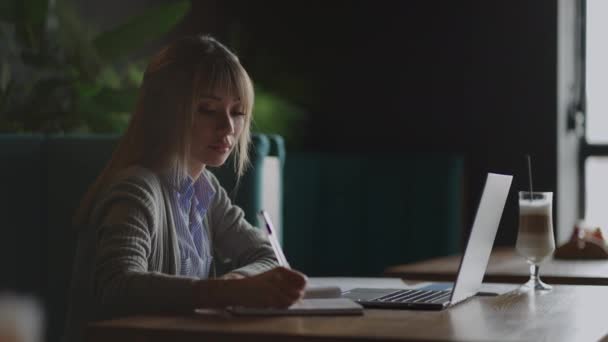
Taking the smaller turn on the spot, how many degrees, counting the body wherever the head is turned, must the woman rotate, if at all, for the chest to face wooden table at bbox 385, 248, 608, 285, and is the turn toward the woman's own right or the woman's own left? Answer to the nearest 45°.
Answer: approximately 90° to the woman's own left

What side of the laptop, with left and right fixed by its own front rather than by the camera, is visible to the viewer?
left

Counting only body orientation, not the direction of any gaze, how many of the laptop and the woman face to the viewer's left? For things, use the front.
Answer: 1

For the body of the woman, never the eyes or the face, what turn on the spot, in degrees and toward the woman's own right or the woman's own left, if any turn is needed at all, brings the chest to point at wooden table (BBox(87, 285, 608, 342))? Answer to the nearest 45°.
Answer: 0° — they already face it

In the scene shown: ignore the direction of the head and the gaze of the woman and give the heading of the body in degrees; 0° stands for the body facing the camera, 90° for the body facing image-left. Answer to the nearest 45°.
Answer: approximately 315°

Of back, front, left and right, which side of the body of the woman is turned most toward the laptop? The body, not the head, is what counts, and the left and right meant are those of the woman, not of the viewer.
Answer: front

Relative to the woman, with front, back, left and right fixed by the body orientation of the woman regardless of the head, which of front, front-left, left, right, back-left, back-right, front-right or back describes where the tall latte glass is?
front-left

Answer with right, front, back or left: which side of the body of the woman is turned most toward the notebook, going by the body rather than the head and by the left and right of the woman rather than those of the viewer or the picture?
front

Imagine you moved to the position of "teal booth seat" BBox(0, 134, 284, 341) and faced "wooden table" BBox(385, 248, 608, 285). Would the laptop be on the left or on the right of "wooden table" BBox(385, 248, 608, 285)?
right

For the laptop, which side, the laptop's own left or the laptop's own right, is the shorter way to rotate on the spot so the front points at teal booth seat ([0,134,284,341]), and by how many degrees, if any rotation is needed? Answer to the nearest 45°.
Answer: approximately 45° to the laptop's own right

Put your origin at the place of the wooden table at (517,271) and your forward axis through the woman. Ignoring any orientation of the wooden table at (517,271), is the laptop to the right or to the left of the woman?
left
